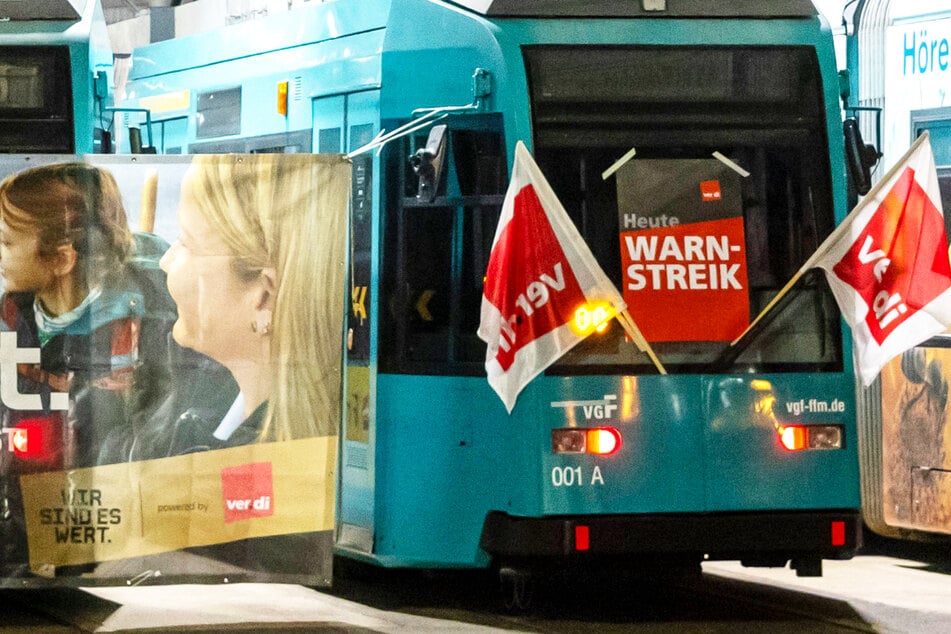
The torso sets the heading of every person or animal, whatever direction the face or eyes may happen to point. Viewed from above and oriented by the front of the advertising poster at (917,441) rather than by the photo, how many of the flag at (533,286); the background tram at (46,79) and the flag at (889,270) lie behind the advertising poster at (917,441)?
0

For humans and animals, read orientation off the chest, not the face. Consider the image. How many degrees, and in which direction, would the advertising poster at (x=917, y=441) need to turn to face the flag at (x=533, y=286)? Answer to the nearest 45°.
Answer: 0° — it already faces it

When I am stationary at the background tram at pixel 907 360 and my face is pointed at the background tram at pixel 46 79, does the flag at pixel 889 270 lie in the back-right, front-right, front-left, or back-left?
front-left

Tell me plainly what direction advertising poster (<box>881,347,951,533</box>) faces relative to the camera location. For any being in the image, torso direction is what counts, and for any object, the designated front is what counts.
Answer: facing the viewer and to the left of the viewer

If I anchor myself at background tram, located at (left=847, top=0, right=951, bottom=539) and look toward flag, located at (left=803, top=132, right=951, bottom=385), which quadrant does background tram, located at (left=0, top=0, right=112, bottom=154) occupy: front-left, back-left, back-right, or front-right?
front-right
